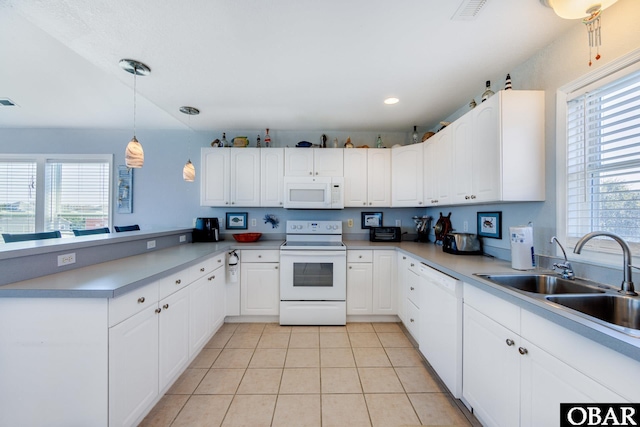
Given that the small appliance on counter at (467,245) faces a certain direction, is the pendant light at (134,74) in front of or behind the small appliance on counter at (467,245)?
in front

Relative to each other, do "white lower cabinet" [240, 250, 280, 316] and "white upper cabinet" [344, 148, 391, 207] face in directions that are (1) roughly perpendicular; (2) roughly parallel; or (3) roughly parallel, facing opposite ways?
roughly parallel

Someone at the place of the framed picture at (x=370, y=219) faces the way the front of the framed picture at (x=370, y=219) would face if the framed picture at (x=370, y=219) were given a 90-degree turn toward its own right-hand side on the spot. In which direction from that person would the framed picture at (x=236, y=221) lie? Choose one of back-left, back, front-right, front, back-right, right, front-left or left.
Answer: front

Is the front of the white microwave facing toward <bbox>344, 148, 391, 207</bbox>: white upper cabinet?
no

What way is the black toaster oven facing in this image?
toward the camera

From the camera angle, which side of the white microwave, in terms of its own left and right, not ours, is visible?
front

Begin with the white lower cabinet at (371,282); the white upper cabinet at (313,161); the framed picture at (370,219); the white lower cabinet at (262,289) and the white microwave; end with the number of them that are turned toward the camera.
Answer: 5

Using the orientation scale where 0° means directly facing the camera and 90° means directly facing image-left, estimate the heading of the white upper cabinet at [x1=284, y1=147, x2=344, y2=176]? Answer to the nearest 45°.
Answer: approximately 0°

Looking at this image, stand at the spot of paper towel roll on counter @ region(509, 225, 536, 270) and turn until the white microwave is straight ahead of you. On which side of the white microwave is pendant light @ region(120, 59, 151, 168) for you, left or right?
left

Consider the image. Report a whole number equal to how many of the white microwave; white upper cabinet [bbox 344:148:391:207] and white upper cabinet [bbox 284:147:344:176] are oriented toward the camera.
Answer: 3

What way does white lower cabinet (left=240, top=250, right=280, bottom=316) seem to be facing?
toward the camera

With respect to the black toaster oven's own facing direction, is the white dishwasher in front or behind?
in front

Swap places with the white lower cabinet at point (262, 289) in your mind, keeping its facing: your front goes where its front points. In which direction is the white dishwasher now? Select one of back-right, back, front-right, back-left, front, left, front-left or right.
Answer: front-left

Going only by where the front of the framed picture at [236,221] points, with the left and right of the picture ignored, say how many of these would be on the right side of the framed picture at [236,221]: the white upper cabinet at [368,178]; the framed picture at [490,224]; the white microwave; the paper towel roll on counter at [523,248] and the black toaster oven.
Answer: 0

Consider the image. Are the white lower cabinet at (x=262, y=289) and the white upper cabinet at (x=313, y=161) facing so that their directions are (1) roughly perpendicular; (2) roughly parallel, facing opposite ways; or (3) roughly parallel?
roughly parallel
